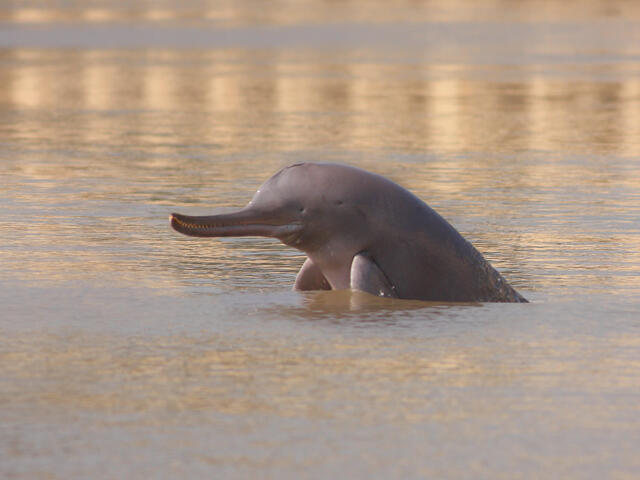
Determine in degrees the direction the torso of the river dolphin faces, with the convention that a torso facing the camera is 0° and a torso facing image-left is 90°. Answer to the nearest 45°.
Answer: approximately 90°
